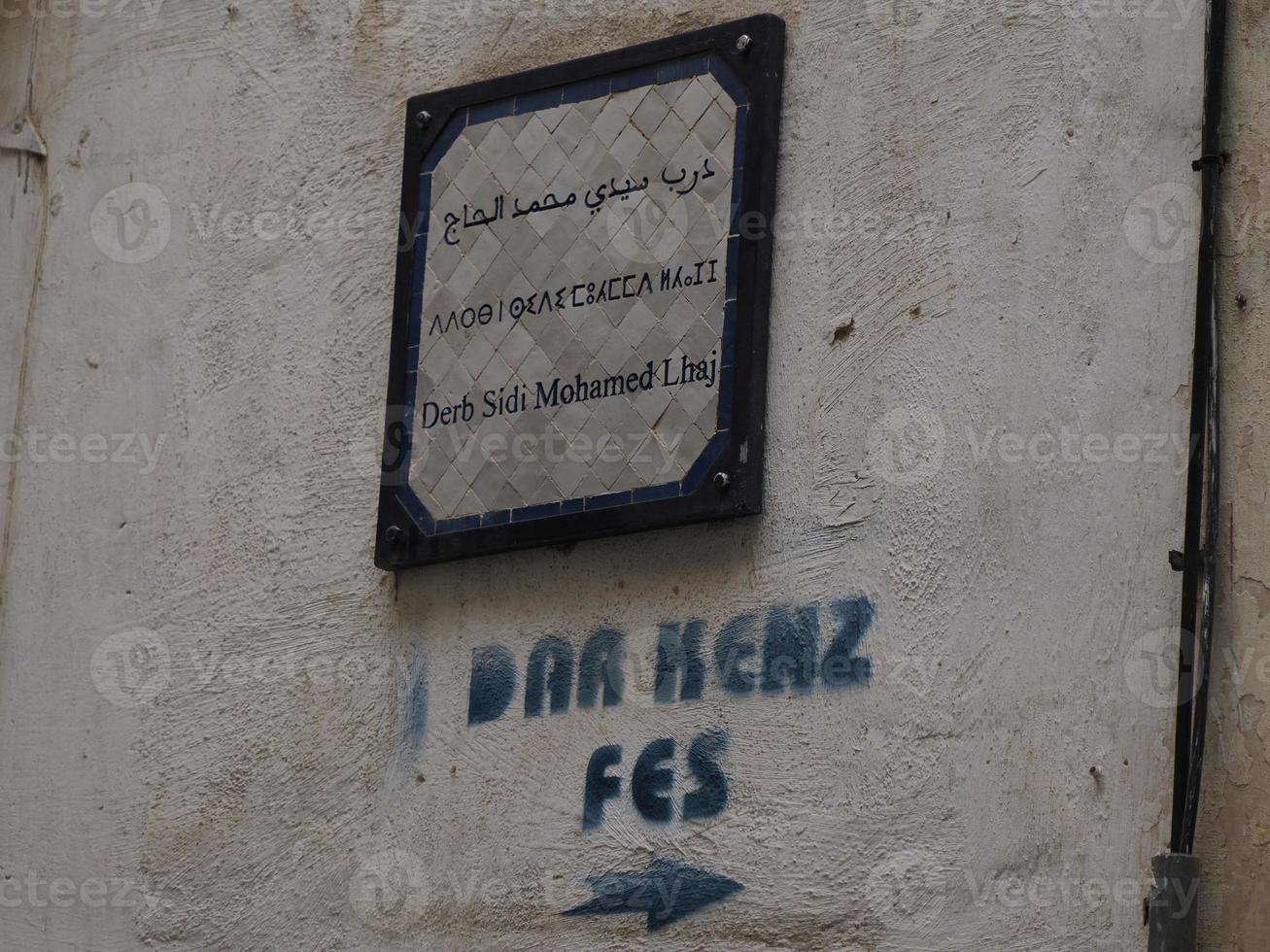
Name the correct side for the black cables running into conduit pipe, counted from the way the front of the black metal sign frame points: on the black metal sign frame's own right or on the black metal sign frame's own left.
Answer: on the black metal sign frame's own left

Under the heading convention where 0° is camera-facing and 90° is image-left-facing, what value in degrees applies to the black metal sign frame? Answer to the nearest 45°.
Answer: approximately 45°
